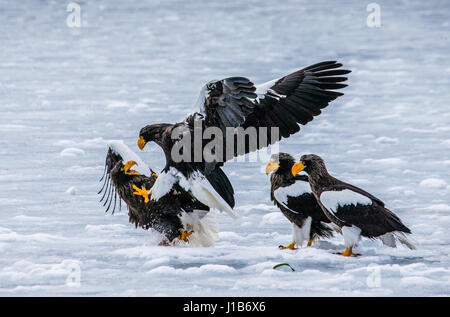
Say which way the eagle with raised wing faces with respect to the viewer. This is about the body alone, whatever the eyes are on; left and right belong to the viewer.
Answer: facing to the left of the viewer

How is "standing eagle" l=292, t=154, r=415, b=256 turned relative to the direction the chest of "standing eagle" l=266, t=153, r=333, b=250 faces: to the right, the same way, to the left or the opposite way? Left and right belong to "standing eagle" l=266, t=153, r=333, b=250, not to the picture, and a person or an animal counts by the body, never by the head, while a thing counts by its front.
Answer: the same way

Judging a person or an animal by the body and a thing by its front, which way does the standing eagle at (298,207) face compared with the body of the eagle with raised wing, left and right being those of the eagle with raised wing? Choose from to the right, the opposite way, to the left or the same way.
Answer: the same way

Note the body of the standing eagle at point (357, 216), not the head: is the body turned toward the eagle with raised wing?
yes

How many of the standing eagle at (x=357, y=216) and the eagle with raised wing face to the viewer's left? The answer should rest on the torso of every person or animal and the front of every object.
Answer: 2

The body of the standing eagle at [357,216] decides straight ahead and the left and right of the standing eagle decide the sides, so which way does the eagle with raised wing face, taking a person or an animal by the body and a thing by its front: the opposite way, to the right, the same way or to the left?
the same way

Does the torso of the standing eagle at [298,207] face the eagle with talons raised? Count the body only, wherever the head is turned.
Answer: yes

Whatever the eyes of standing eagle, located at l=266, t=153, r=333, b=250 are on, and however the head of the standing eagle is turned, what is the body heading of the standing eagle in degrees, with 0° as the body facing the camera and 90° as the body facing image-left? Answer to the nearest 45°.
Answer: approximately 90°

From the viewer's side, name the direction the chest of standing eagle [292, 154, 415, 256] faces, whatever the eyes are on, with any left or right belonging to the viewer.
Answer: facing to the left of the viewer

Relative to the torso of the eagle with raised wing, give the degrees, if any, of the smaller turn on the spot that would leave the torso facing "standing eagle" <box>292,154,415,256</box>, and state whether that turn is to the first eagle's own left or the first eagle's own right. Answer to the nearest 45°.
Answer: approximately 180°
